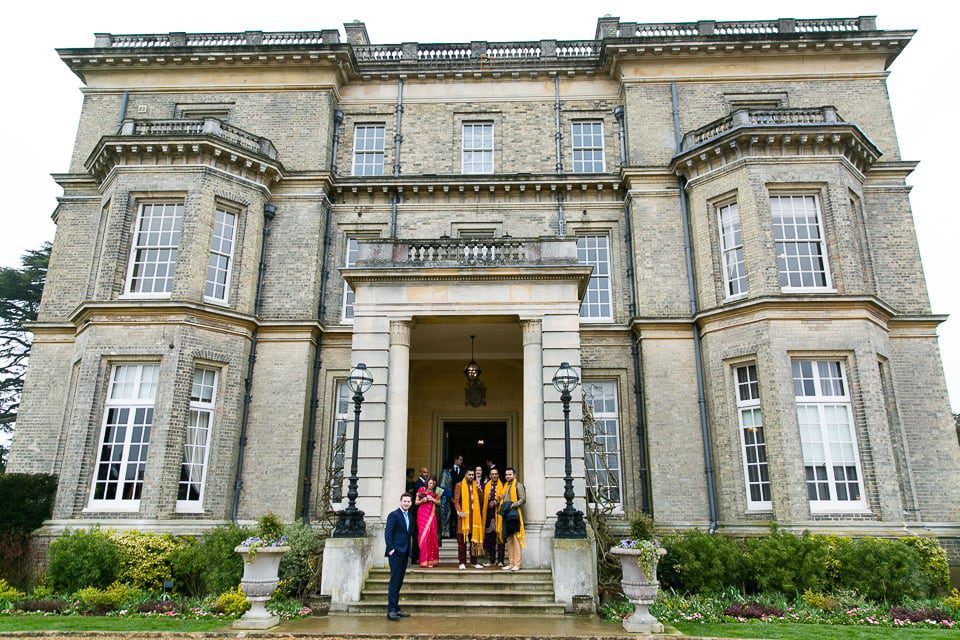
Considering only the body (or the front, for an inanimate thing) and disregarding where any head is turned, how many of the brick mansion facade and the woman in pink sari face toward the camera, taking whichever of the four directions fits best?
2

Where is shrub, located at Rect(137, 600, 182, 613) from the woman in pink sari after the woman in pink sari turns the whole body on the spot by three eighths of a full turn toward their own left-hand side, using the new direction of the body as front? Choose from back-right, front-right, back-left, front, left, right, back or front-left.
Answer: back-left

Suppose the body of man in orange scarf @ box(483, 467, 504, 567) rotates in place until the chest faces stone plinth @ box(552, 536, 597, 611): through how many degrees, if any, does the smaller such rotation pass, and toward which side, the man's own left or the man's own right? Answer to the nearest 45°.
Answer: approximately 45° to the man's own left

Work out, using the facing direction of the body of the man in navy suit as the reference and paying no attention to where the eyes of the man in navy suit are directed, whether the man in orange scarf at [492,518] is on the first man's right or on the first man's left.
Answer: on the first man's left

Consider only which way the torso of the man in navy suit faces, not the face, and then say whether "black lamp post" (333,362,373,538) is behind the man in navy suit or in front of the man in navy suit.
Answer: behind

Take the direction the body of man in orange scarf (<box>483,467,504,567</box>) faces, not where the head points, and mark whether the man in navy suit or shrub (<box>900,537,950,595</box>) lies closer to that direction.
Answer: the man in navy suit
